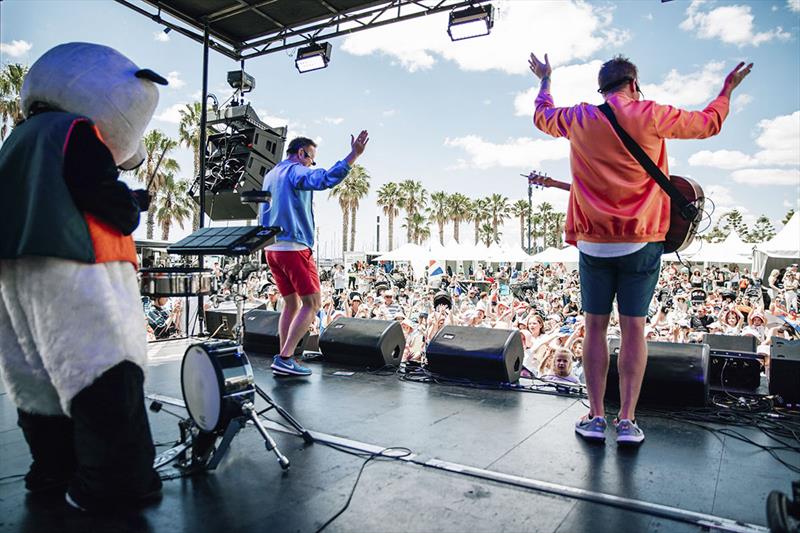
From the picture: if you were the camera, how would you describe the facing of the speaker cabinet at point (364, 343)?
facing the viewer and to the left of the viewer

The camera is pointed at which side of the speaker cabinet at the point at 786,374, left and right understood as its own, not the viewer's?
front

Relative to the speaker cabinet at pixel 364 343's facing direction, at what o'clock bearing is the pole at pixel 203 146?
The pole is roughly at 3 o'clock from the speaker cabinet.

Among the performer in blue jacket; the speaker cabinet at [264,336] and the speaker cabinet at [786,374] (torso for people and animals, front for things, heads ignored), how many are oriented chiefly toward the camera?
2

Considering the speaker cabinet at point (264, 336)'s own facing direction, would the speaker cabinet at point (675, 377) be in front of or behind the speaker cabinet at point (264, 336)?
in front

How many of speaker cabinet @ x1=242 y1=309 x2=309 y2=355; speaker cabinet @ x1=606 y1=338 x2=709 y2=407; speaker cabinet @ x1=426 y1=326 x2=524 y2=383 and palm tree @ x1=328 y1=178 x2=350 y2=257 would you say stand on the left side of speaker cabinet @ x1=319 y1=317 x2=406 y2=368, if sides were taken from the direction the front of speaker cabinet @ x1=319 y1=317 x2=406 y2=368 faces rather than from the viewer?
2

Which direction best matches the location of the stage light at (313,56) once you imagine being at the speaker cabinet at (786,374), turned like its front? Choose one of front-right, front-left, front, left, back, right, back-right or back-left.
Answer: right

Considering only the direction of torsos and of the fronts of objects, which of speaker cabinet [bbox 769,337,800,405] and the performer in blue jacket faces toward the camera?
the speaker cabinet

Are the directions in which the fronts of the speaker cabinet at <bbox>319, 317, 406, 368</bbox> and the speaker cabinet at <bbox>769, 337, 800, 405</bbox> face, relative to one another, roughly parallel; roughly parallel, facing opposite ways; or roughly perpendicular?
roughly parallel

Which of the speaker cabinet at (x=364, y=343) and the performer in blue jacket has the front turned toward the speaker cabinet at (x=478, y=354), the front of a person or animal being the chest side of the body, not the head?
the performer in blue jacket

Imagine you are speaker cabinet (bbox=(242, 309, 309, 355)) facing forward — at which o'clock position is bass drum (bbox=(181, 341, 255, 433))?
The bass drum is roughly at 12 o'clock from the speaker cabinet.
